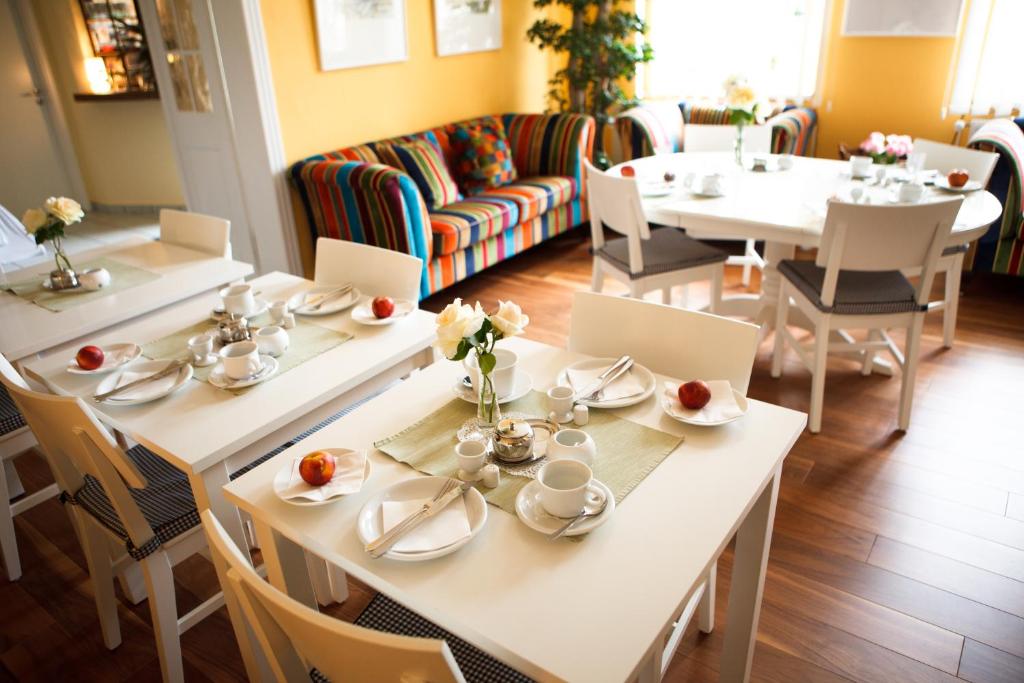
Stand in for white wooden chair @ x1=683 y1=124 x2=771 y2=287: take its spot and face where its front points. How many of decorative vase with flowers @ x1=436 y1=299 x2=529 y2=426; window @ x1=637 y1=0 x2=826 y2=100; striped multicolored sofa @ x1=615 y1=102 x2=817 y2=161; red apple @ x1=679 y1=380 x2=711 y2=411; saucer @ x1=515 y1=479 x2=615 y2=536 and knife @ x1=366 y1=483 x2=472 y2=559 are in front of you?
4

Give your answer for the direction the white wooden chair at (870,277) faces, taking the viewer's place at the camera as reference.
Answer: facing away from the viewer and to the left of the viewer

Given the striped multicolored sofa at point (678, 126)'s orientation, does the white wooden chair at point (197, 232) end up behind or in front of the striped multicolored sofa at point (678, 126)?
in front

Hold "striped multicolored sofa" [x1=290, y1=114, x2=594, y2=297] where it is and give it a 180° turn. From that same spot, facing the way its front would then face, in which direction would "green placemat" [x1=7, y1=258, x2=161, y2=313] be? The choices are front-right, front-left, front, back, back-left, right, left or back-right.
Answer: left

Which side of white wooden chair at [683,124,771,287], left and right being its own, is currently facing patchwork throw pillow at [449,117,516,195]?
right

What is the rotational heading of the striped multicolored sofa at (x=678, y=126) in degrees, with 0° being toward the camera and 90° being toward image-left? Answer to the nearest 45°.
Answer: approximately 0°

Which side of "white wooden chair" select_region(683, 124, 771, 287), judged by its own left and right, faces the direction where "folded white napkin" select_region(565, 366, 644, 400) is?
front

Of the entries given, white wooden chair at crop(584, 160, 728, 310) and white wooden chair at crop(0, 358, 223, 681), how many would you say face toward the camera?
0

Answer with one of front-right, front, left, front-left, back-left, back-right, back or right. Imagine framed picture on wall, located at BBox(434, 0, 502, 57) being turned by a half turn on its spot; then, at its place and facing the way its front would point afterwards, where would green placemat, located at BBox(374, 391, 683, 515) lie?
back-left

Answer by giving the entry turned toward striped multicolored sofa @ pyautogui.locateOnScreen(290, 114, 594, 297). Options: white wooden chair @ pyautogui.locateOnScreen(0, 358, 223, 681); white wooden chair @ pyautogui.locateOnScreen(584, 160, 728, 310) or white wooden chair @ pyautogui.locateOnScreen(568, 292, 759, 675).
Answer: white wooden chair @ pyautogui.locateOnScreen(0, 358, 223, 681)

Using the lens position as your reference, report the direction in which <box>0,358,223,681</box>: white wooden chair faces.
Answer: facing away from the viewer and to the right of the viewer

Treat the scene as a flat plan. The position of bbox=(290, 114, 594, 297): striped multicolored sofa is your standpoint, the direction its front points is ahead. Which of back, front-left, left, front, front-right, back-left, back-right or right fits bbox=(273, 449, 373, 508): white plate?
front-right

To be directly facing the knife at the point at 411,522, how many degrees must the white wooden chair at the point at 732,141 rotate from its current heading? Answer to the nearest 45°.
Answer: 0° — it already faces it

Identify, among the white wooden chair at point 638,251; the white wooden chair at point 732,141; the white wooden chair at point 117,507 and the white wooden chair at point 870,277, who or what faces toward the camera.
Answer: the white wooden chair at point 732,141

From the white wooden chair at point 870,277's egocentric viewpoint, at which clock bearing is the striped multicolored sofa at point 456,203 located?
The striped multicolored sofa is roughly at 11 o'clock from the white wooden chair.
